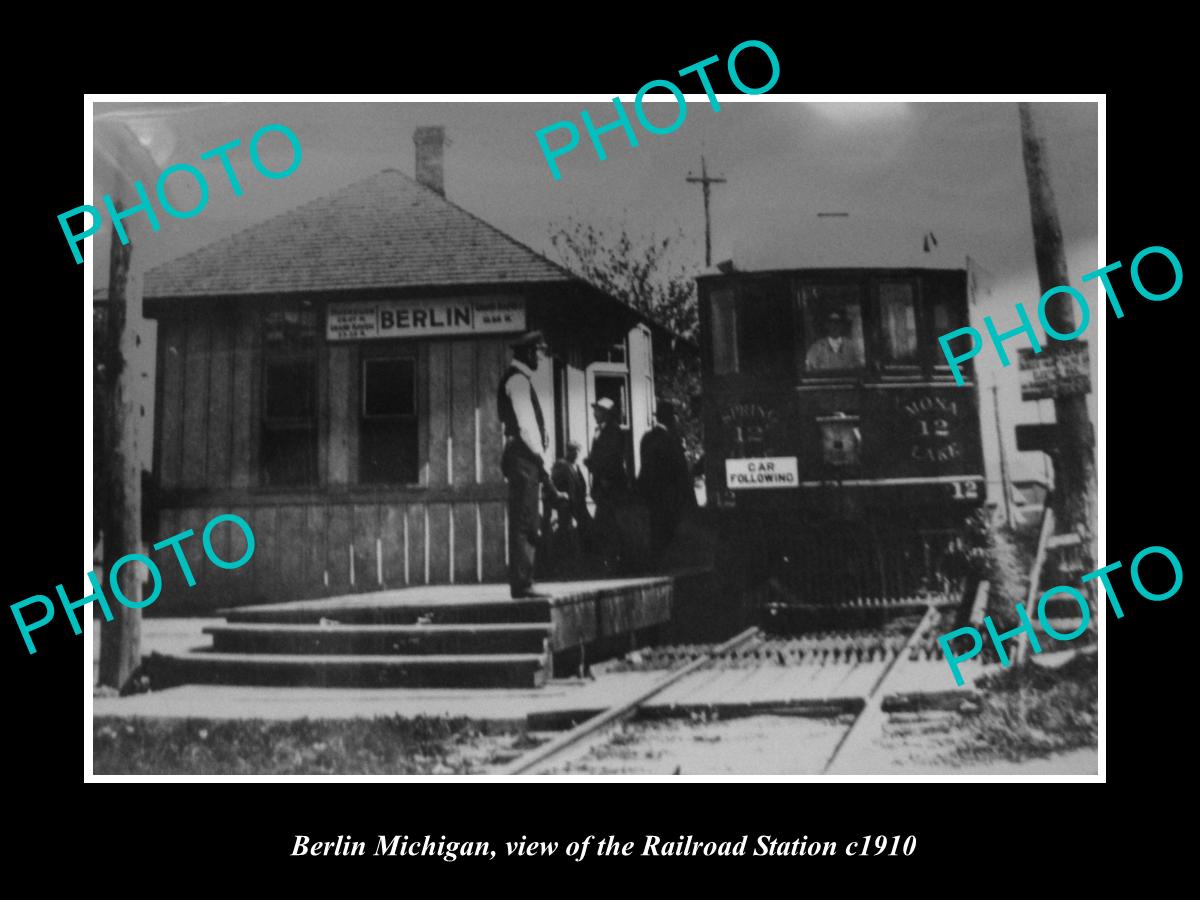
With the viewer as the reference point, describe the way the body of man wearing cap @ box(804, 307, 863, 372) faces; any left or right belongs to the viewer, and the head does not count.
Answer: facing the viewer

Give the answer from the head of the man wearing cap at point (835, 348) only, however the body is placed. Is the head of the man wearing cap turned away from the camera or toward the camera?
toward the camera
